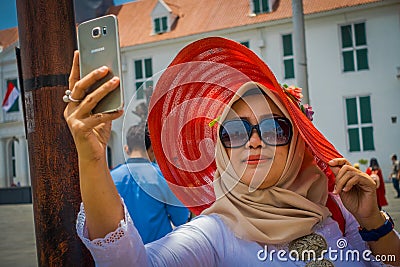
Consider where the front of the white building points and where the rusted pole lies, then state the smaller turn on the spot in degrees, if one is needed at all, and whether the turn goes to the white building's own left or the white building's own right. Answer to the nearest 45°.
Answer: approximately 45° to the white building's own left

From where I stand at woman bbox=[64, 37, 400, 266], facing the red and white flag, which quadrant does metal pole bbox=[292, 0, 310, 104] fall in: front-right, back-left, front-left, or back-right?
front-right

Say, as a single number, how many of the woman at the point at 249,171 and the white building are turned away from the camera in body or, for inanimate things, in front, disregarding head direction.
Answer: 0

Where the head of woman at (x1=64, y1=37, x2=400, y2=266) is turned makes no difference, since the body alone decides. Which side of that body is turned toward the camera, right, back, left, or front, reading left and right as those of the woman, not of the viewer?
front

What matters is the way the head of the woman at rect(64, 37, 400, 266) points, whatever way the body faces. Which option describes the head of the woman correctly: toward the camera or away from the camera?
toward the camera

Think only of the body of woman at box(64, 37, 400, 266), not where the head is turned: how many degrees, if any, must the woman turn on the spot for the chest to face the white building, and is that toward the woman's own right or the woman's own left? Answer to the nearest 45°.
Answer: approximately 180°

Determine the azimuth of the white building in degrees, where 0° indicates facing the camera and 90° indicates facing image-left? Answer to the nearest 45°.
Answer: approximately 45°

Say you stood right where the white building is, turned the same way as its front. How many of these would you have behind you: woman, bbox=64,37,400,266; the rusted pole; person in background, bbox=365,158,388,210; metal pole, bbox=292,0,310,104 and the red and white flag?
0

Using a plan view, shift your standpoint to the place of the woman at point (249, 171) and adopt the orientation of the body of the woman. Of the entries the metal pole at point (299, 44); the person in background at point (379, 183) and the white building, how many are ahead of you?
0

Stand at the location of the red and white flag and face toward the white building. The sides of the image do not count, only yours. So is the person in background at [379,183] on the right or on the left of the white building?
right

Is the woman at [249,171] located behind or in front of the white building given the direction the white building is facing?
in front

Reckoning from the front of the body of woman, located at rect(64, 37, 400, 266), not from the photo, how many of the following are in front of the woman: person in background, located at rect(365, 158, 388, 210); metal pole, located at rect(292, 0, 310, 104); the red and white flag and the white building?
0

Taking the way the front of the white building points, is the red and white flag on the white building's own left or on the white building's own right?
on the white building's own right

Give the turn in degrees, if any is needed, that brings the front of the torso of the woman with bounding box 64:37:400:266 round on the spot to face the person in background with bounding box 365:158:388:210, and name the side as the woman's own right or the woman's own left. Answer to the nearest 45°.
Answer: approximately 180°

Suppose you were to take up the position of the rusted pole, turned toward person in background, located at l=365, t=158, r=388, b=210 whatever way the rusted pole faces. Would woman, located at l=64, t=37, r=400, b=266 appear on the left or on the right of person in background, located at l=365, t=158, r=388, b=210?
right

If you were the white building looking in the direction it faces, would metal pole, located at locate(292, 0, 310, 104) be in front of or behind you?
in front

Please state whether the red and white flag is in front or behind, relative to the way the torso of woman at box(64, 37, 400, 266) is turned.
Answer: behind
